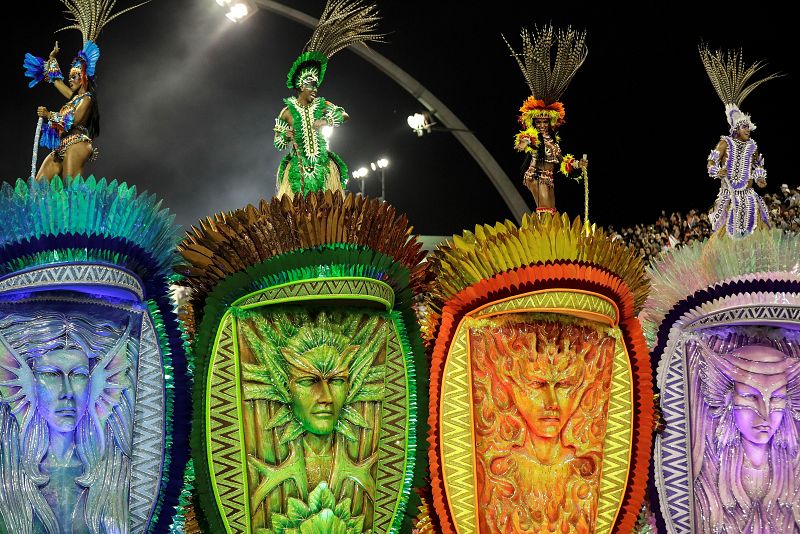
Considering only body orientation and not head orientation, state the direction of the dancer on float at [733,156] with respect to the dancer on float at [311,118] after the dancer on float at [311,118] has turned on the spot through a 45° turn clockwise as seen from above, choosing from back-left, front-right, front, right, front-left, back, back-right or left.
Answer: back-left

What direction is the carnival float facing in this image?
toward the camera

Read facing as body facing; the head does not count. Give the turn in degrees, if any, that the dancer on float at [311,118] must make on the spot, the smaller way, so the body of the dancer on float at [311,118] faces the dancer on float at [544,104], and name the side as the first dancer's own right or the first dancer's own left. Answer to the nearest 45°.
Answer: approximately 90° to the first dancer's own left

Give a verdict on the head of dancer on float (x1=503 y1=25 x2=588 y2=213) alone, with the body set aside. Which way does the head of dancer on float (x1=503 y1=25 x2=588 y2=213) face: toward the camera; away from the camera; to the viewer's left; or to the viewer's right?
toward the camera

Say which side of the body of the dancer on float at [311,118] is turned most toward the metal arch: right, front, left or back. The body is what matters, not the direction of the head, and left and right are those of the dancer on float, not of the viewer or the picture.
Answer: back

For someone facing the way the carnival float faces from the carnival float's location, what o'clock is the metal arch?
The metal arch is roughly at 6 o'clock from the carnival float.

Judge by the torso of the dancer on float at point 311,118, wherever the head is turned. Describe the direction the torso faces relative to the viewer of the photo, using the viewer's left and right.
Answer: facing the viewer

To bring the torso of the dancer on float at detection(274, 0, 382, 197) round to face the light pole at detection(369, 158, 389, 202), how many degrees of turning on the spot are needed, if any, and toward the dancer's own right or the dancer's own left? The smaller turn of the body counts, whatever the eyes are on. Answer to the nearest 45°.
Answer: approximately 180°

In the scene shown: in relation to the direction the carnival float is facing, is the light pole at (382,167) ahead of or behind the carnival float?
behind
